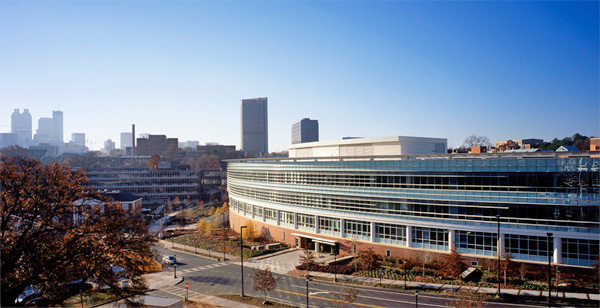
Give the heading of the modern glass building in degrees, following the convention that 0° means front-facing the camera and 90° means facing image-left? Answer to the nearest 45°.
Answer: approximately 45°

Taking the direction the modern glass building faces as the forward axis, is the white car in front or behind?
in front

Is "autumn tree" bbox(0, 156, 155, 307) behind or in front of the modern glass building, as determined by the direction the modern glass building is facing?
in front

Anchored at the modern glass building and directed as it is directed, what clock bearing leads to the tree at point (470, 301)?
The tree is roughly at 11 o'clock from the modern glass building.

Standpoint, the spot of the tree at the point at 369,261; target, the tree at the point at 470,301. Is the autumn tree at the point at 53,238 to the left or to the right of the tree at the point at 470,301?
right

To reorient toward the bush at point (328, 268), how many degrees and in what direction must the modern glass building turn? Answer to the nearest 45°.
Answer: approximately 45° to its right
